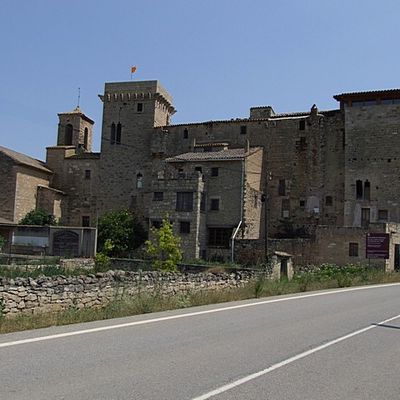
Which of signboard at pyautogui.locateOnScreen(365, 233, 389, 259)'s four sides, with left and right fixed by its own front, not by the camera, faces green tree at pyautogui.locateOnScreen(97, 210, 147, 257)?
right

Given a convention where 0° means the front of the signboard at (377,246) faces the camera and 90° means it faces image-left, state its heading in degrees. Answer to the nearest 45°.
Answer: approximately 0°

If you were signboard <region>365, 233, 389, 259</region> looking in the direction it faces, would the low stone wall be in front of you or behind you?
in front

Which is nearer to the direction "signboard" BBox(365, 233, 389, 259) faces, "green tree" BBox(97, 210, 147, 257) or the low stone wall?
the low stone wall
